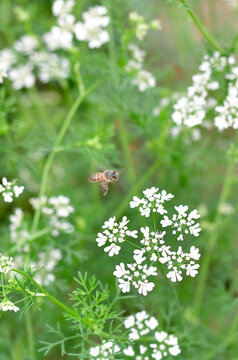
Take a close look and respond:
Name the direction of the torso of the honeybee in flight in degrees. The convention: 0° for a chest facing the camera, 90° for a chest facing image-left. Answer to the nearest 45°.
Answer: approximately 270°
